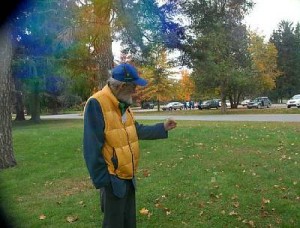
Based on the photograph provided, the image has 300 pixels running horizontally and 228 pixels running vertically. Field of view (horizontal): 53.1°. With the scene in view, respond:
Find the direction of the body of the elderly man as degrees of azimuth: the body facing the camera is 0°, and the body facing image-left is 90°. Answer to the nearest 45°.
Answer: approximately 315°

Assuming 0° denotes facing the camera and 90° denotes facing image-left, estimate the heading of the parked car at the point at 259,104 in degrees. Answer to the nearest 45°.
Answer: approximately 45°

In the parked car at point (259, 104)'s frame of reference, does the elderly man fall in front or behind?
in front

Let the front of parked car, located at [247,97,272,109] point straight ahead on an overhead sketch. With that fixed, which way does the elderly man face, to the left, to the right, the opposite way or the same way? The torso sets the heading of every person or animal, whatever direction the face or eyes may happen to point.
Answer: to the left
